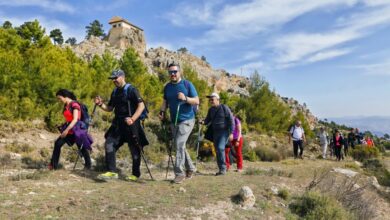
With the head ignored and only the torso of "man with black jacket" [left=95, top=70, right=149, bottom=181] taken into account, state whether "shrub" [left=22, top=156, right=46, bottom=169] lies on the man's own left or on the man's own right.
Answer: on the man's own right

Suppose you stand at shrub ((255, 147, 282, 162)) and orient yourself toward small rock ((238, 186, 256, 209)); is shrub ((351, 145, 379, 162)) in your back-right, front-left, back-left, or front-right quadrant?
back-left

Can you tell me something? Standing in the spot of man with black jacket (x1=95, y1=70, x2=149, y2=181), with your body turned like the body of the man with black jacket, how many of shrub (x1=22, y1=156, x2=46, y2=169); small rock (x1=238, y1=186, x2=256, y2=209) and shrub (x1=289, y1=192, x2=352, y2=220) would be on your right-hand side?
1

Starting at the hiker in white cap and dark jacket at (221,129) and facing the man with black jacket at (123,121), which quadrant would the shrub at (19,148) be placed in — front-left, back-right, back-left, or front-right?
front-right

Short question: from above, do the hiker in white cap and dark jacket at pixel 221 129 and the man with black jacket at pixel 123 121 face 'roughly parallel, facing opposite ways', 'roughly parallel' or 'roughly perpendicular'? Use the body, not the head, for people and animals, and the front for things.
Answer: roughly parallel

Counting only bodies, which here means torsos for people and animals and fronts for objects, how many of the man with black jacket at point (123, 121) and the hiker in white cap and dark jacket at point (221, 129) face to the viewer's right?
0

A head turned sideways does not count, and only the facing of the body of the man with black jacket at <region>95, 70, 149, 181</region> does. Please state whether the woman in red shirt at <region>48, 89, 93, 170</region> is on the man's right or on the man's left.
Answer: on the man's right

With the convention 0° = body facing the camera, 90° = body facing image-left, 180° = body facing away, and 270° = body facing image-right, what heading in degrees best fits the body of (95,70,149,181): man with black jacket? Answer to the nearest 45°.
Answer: approximately 45°

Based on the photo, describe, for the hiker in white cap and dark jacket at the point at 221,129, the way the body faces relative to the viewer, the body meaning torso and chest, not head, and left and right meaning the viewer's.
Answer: facing the viewer and to the left of the viewer

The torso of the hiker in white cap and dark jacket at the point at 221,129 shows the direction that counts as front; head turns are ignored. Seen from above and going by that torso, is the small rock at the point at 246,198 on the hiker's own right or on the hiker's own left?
on the hiker's own left

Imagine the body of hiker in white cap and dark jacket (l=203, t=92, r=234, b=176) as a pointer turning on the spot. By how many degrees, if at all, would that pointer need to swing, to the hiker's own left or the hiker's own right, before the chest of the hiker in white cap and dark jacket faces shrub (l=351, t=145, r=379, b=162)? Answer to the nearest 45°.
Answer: approximately 180°

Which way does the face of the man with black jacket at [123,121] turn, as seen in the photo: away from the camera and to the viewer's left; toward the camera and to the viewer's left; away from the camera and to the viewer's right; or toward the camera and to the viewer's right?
toward the camera and to the viewer's left

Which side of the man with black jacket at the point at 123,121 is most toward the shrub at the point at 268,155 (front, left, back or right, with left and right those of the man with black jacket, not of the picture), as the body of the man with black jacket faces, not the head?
back

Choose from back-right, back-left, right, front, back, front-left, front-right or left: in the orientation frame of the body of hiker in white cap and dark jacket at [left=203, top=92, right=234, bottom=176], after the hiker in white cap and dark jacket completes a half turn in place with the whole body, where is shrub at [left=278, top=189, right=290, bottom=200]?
right
